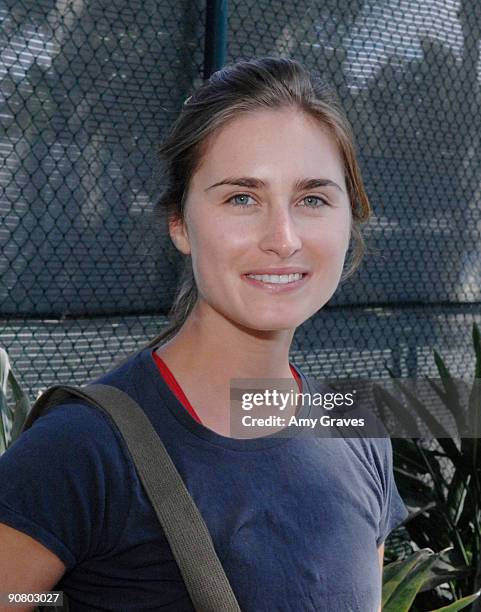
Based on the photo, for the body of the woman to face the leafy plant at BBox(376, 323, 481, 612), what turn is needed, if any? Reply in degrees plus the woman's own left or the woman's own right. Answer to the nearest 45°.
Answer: approximately 135° to the woman's own left

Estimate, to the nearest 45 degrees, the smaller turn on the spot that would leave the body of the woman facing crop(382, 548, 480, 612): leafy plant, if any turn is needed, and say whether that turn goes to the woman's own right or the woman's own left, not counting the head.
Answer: approximately 135° to the woman's own left

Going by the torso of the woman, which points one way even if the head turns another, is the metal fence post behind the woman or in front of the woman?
behind

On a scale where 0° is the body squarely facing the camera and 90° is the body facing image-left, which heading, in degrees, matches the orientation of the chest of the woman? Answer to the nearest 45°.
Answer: approximately 315°
